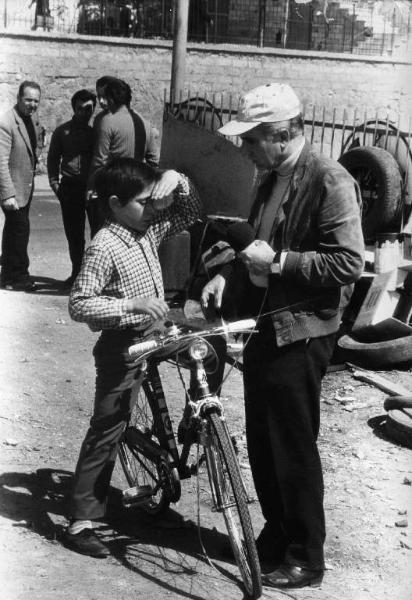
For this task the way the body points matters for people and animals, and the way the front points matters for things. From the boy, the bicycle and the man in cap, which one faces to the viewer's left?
the man in cap

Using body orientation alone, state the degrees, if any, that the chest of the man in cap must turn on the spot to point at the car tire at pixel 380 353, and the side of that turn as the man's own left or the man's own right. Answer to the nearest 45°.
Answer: approximately 90° to the man's own right

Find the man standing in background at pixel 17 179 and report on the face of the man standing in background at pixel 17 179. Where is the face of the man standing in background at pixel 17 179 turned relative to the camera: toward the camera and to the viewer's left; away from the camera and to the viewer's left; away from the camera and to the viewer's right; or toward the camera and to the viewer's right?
toward the camera and to the viewer's right

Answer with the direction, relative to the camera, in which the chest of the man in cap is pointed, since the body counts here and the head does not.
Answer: to the viewer's left

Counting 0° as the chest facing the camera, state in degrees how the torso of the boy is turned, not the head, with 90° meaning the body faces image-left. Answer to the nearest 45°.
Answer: approximately 315°

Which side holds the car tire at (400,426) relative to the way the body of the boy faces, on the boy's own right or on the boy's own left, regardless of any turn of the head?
on the boy's own left

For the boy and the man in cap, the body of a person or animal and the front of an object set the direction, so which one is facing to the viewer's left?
the man in cap

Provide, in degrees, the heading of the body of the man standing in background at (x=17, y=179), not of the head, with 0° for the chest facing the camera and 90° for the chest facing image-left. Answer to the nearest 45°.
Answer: approximately 315°

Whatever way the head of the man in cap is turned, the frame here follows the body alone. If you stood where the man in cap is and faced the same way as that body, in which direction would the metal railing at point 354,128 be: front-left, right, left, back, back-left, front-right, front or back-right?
right

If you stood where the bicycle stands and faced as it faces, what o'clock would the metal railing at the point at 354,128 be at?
The metal railing is roughly at 8 o'clock from the bicycle.

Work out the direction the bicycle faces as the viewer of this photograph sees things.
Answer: facing the viewer and to the right of the viewer

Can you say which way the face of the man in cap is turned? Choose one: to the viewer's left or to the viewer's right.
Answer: to the viewer's left

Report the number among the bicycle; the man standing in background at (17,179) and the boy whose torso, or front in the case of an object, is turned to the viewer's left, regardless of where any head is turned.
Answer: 0

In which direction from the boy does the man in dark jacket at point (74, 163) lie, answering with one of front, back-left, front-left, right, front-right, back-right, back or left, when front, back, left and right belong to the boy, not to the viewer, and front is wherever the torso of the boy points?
back-left
